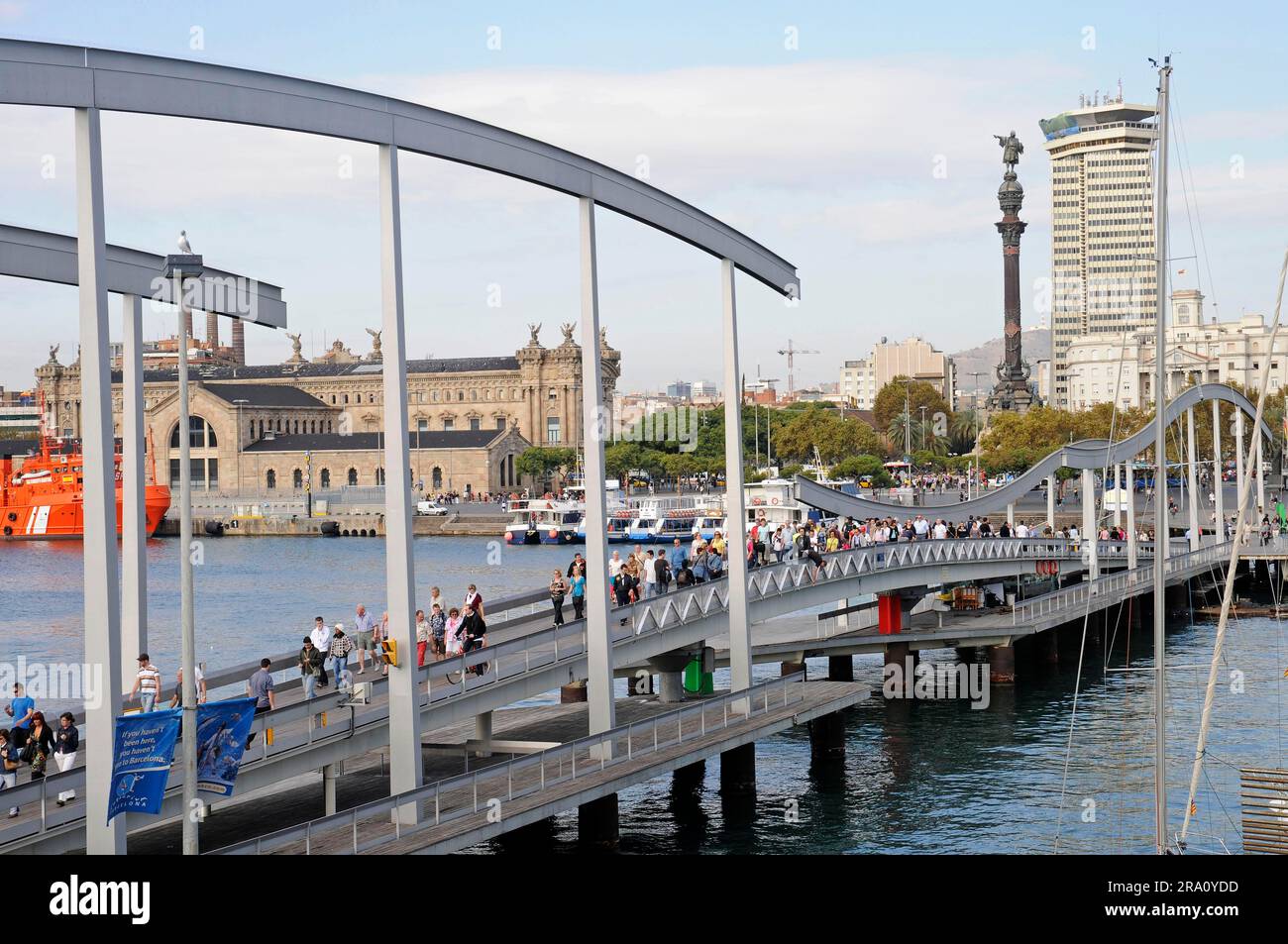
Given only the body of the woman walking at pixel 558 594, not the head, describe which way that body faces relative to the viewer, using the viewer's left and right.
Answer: facing the viewer and to the left of the viewer

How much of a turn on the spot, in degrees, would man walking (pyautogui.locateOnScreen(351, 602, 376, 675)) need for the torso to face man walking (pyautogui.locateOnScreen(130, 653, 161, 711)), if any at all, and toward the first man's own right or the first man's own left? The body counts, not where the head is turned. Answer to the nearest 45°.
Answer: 0° — they already face them

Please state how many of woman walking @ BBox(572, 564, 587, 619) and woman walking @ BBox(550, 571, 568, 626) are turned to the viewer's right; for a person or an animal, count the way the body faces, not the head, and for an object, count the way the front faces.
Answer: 0

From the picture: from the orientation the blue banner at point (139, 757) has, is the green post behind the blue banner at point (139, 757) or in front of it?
behind

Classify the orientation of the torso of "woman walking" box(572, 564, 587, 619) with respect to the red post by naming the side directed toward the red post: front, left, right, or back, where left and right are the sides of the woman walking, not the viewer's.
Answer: back

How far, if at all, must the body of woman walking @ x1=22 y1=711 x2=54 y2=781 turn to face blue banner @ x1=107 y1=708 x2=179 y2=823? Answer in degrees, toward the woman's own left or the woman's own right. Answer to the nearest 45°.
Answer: approximately 45° to the woman's own left

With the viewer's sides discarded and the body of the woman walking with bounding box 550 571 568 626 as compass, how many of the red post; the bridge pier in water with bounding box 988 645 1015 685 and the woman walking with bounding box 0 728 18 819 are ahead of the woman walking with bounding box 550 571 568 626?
1

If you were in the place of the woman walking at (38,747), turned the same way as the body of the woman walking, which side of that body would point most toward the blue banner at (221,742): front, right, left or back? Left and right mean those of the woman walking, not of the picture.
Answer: left

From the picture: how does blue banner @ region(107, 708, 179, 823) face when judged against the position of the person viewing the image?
facing the viewer
